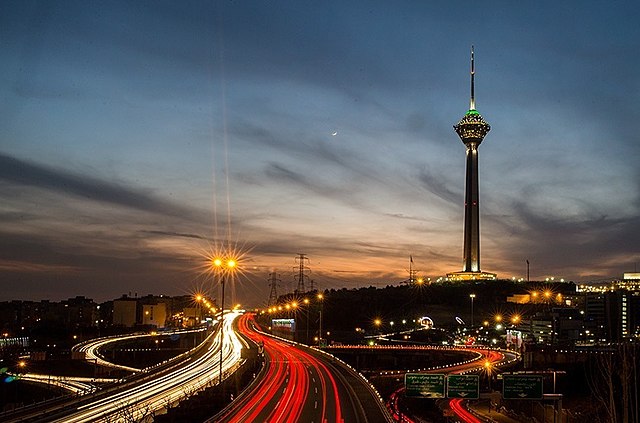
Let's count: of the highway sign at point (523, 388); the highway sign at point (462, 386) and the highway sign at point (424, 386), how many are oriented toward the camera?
3

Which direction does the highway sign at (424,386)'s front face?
toward the camera

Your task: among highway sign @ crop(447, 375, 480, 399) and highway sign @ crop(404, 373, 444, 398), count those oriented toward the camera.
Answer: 2

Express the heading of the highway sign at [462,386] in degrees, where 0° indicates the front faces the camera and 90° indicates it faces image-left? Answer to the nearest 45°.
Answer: approximately 0°

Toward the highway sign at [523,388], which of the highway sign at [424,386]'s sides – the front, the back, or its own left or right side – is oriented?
left

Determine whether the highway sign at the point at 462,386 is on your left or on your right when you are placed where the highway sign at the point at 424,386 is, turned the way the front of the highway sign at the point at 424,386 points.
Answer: on your left

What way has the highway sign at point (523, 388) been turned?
toward the camera

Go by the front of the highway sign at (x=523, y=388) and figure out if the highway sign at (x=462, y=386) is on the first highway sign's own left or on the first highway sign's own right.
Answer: on the first highway sign's own right

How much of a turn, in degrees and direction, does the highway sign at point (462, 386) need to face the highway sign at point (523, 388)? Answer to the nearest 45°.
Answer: approximately 90° to its left
